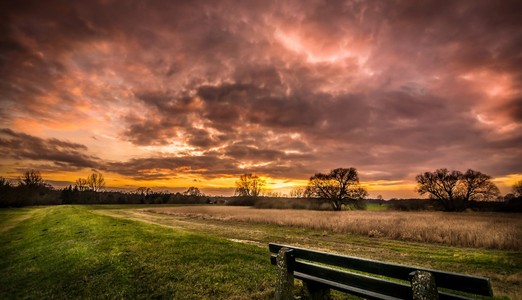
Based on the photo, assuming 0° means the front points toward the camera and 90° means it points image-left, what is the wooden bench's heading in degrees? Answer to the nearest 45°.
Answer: approximately 225°
